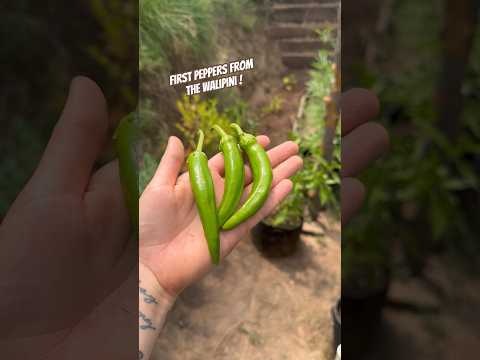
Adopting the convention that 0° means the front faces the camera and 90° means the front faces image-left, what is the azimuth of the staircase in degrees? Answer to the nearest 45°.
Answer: approximately 0°
